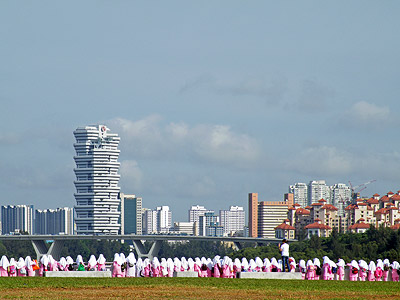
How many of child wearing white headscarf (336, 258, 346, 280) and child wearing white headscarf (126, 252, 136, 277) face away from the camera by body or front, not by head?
2

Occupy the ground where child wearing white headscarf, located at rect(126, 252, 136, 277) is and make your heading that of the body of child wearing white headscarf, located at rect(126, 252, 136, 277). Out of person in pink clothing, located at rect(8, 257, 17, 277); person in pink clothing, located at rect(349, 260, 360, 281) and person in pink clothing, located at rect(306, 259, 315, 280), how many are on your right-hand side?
2

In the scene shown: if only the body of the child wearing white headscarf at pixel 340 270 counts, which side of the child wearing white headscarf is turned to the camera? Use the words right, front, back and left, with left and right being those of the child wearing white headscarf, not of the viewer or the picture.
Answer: back

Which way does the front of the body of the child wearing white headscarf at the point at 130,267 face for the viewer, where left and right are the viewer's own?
facing away from the viewer

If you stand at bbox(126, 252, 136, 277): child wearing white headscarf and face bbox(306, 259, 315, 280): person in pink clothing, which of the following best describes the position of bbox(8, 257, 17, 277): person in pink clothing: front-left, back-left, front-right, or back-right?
back-right
